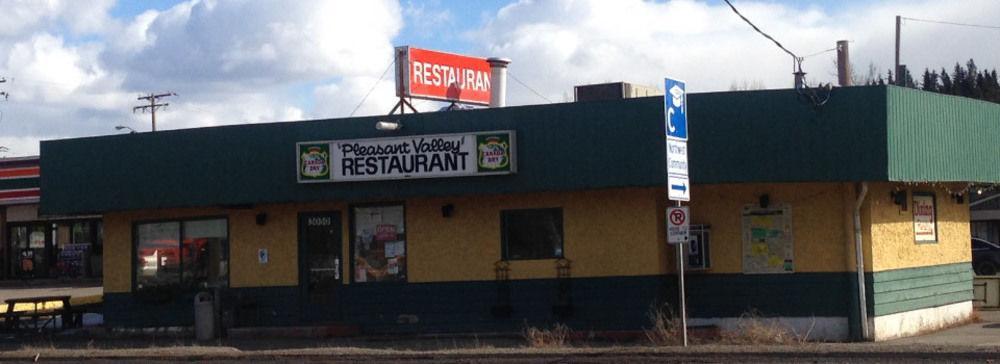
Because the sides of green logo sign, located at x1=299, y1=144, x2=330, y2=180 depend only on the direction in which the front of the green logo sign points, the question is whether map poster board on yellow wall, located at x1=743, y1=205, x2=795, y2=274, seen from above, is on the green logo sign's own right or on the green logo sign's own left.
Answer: on the green logo sign's own left

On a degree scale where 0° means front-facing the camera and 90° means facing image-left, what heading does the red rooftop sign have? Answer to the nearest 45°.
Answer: approximately 315°

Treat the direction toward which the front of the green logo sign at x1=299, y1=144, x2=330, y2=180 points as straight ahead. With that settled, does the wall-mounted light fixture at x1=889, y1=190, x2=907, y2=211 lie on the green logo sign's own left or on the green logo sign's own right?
on the green logo sign's own left

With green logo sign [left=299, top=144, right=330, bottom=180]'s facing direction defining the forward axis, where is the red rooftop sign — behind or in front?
behind

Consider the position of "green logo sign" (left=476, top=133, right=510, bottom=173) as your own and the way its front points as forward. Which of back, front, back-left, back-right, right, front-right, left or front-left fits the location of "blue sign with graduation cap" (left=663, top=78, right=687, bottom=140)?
front-left

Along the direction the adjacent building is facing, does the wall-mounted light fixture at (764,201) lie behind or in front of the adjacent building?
in front

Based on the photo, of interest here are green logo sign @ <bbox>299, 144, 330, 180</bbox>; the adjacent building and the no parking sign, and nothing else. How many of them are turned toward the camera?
3

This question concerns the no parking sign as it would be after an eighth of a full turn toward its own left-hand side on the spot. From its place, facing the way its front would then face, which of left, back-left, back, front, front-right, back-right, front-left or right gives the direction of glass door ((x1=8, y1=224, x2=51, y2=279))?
back

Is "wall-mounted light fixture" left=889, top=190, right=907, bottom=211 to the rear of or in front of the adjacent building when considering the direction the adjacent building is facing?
in front

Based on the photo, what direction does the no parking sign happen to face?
toward the camera

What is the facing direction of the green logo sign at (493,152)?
toward the camera

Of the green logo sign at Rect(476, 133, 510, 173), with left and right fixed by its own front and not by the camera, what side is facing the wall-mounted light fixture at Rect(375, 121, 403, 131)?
right

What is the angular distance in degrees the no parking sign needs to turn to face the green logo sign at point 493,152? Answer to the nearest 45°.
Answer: approximately 135° to its right
